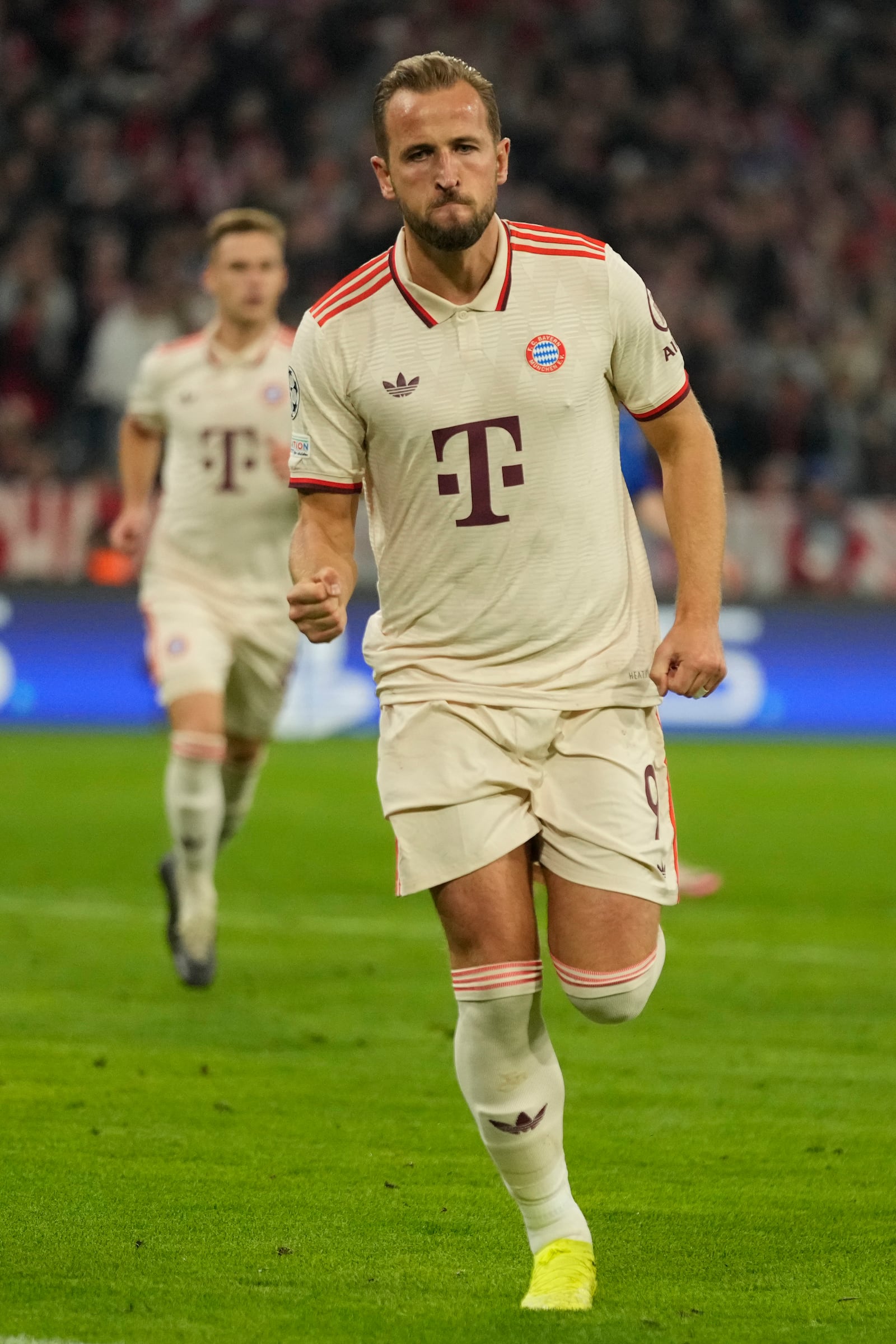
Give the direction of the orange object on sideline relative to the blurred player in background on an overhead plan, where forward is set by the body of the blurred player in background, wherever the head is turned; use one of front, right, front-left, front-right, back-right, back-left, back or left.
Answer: back

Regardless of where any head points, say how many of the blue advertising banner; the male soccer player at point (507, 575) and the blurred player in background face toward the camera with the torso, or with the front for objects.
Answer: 3

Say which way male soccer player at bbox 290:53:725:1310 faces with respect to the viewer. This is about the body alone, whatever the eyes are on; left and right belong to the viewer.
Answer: facing the viewer

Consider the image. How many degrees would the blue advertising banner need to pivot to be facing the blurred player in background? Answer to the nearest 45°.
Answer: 0° — it already faces them

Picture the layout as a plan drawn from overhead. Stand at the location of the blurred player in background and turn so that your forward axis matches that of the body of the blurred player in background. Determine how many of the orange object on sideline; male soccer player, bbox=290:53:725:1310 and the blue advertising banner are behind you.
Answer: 2

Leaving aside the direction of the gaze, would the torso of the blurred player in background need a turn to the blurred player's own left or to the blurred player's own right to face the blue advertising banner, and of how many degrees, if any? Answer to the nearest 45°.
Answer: approximately 180°

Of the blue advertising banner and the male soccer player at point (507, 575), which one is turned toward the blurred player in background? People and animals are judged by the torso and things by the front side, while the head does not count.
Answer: the blue advertising banner
